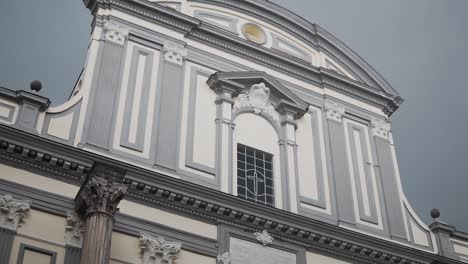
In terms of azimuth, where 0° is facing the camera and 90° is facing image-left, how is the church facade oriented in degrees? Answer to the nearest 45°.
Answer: approximately 315°
